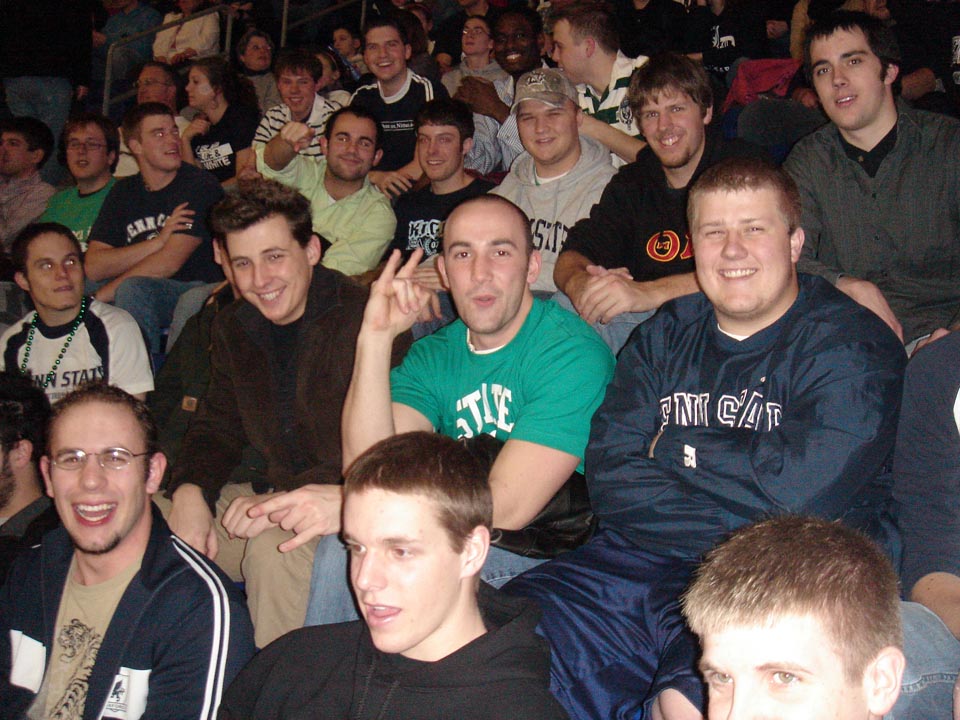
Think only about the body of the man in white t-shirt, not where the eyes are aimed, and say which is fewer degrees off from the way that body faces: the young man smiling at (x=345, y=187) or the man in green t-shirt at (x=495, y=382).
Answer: the man in green t-shirt

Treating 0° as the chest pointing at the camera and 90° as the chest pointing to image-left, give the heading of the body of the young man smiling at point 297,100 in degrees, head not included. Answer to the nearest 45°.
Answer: approximately 0°

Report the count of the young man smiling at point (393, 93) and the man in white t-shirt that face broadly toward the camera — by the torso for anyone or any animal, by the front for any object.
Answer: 2

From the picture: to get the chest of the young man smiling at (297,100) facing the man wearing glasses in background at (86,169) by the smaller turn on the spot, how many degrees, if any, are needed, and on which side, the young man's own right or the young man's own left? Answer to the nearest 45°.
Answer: approximately 45° to the young man's own right

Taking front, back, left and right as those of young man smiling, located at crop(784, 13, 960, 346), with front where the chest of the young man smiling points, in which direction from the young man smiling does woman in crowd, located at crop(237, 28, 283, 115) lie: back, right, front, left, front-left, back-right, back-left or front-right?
right

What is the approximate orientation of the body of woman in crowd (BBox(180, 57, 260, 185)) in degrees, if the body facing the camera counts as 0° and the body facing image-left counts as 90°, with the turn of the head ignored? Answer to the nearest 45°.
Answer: approximately 45°

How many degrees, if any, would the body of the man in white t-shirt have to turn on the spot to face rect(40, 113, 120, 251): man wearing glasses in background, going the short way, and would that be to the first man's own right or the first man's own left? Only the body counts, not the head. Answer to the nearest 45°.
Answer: approximately 180°

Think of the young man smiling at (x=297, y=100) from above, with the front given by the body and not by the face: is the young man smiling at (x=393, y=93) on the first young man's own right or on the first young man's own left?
on the first young man's own left

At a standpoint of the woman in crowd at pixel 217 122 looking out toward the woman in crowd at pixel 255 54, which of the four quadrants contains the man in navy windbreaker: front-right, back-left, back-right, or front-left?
back-right

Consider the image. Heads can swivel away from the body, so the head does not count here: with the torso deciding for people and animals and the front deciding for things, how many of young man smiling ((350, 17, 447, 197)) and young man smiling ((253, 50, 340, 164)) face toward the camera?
2
